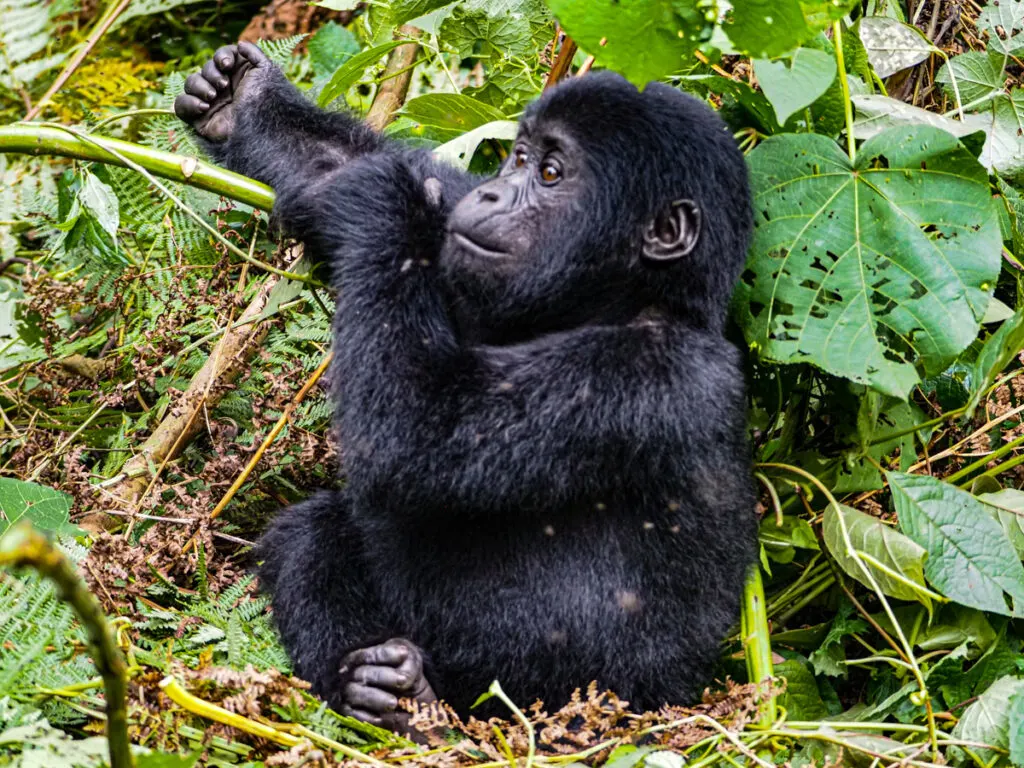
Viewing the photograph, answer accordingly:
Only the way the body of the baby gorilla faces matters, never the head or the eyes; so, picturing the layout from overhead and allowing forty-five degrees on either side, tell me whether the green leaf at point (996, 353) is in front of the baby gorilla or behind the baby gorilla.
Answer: behind

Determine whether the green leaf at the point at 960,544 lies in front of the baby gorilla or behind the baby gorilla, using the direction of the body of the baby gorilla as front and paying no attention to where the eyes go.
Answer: behind

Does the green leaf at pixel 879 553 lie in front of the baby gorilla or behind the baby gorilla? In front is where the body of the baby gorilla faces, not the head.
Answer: behind

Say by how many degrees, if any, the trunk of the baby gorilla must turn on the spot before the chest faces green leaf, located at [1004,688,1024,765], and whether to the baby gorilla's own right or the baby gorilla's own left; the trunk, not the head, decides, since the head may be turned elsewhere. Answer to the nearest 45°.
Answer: approximately 135° to the baby gorilla's own left
